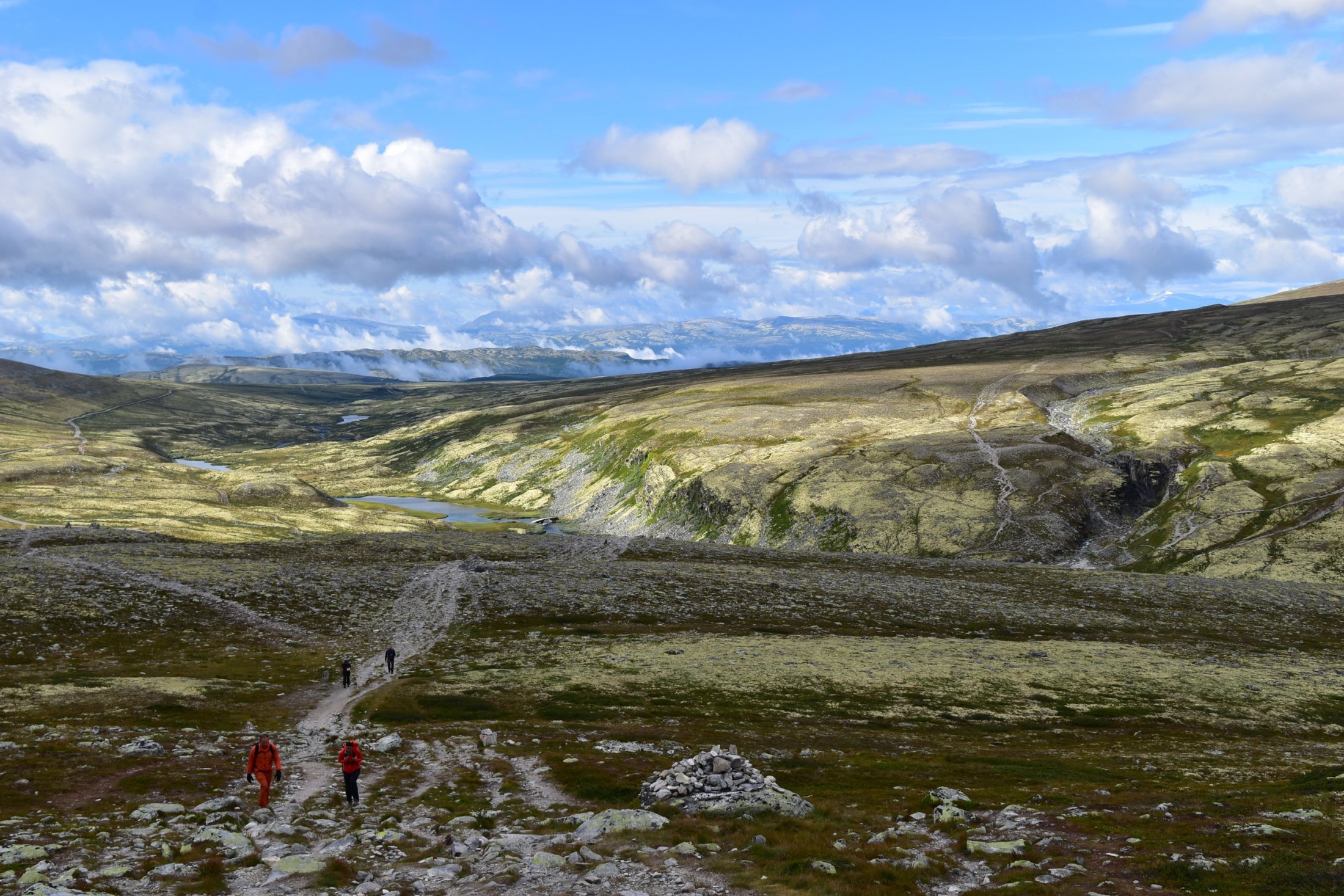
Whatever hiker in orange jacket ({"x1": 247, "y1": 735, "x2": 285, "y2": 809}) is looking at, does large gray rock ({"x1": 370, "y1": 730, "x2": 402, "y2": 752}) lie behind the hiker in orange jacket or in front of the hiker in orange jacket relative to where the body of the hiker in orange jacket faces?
behind

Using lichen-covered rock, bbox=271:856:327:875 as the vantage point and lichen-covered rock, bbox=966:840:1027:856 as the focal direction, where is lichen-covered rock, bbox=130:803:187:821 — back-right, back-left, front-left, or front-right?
back-left

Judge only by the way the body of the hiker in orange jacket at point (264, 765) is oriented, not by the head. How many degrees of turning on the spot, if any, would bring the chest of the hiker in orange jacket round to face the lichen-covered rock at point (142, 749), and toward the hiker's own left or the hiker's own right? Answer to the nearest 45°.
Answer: approximately 135° to the hiker's own right

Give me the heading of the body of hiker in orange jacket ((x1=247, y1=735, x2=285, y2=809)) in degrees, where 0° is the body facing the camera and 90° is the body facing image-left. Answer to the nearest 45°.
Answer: approximately 0°

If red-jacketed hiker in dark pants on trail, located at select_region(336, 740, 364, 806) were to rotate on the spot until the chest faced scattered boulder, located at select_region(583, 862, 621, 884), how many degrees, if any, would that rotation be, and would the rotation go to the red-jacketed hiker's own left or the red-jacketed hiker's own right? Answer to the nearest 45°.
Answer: approximately 45° to the red-jacketed hiker's own left

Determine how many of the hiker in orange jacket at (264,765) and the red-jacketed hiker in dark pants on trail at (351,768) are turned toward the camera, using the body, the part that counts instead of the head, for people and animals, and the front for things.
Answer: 2
